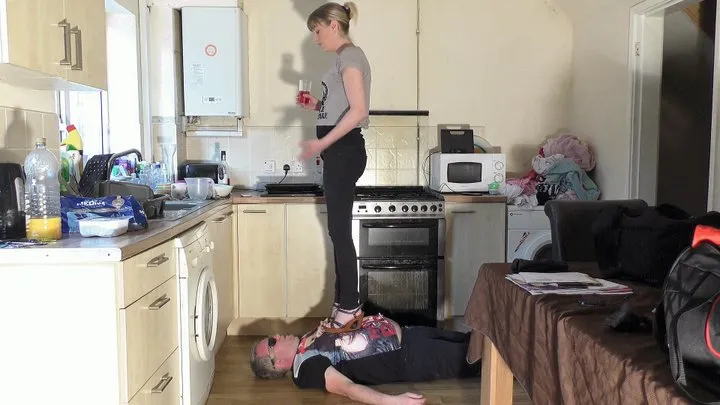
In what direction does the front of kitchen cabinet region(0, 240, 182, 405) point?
to the viewer's right

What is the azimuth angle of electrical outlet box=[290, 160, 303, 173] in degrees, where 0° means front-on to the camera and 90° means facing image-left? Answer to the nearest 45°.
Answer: approximately 0°

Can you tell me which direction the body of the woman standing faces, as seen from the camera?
to the viewer's left

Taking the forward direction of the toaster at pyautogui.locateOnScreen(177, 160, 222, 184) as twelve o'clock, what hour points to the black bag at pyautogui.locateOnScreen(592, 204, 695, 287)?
The black bag is roughly at 11 o'clock from the toaster.

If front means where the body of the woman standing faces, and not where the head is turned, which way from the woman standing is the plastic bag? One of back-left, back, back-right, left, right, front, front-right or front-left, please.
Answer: front-left

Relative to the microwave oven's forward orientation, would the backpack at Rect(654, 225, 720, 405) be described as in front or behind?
in front

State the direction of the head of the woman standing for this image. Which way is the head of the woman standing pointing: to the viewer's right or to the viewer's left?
to the viewer's left

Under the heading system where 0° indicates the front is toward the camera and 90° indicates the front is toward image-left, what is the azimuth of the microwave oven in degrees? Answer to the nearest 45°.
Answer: approximately 0°

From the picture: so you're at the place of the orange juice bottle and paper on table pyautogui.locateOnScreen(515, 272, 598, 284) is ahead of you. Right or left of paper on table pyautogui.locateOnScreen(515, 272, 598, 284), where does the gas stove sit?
left

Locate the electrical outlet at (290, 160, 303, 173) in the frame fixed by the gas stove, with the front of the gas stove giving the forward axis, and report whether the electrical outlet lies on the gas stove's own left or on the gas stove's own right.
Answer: on the gas stove's own right

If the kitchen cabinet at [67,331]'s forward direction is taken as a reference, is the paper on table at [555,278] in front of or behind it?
in front

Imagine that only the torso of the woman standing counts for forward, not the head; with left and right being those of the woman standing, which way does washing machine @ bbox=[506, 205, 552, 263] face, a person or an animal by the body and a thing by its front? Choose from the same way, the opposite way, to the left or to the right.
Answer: to the left
